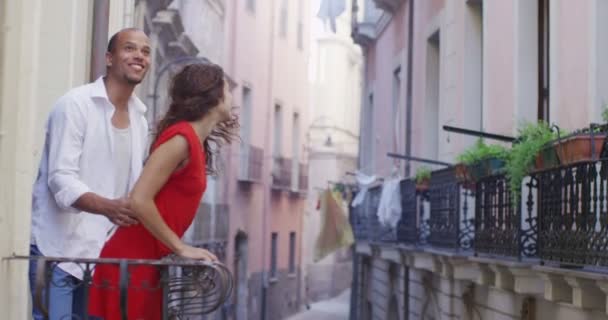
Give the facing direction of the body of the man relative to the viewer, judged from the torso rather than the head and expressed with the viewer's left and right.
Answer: facing the viewer and to the right of the viewer

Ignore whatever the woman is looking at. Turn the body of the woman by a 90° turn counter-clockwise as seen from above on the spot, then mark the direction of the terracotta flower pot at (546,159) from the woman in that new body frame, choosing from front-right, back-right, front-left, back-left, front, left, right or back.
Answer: front-right

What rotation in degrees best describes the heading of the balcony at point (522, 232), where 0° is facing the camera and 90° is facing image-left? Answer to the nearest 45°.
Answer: approximately 45°

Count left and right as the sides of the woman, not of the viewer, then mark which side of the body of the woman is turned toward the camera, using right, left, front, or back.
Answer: right

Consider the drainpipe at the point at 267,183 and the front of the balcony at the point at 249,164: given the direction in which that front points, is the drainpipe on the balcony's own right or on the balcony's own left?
on the balcony's own left

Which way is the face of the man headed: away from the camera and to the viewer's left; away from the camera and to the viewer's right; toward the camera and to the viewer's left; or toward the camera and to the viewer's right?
toward the camera and to the viewer's right

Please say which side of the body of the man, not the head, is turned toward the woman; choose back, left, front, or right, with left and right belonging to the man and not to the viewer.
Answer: front

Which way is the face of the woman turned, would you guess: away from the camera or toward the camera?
away from the camera

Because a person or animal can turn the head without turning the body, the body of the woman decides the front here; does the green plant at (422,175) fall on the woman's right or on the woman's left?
on the woman's left

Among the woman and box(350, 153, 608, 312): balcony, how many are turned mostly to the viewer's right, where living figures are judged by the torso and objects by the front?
1

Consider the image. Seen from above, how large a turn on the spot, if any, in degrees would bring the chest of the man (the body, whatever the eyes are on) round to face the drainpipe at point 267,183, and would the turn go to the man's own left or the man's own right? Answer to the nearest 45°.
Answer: approximately 135° to the man's own left

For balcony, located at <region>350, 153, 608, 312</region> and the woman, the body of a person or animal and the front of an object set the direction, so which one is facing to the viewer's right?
the woman

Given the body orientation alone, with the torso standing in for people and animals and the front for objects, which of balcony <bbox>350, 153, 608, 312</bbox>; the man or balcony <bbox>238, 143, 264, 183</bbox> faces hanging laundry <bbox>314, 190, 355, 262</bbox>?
balcony <bbox>238, 143, 264, 183</bbox>
